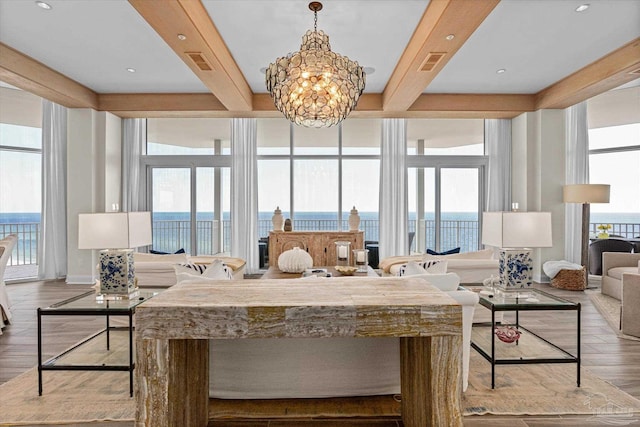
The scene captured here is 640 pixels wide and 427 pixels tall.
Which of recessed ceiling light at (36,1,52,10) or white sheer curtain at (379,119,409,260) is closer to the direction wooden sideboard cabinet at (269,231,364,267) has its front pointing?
the recessed ceiling light

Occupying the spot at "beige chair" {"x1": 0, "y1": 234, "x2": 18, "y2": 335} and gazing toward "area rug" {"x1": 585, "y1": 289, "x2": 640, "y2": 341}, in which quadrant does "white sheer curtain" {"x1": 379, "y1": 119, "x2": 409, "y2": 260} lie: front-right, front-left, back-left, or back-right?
front-left

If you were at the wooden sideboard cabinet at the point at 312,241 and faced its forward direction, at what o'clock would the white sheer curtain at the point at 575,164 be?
The white sheer curtain is roughly at 9 o'clock from the wooden sideboard cabinet.

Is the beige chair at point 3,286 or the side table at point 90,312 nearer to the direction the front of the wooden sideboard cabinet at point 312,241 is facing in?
the side table

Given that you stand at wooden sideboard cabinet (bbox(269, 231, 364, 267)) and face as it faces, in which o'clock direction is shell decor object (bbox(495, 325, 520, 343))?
The shell decor object is roughly at 11 o'clock from the wooden sideboard cabinet.

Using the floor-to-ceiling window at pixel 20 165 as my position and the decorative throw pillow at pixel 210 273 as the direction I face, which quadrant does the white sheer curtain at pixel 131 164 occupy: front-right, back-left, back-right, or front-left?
front-left

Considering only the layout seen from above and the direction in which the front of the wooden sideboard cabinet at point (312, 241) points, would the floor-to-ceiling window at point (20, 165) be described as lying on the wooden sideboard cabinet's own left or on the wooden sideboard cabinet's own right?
on the wooden sideboard cabinet's own right

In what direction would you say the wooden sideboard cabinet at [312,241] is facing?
toward the camera

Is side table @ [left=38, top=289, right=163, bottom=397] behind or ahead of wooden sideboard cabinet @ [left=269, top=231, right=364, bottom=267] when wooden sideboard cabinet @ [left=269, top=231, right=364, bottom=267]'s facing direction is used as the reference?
ahead

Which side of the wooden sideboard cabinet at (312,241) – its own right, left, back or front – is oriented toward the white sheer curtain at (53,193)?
right

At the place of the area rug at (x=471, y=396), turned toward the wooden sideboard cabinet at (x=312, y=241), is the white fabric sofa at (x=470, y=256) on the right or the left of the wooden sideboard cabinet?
right

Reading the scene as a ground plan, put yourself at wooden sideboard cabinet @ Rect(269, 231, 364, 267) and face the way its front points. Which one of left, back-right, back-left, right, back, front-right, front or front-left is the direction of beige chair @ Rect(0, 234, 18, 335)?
front-right

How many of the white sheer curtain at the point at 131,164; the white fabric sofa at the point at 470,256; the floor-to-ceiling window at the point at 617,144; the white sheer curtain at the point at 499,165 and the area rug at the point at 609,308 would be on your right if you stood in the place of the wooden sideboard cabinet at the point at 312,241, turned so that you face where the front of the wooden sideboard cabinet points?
1

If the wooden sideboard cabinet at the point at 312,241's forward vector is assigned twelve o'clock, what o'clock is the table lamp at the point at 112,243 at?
The table lamp is roughly at 1 o'clock from the wooden sideboard cabinet.

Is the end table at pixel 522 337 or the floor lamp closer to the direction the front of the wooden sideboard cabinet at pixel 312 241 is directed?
the end table

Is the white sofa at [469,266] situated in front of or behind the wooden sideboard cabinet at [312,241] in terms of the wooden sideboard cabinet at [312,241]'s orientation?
in front

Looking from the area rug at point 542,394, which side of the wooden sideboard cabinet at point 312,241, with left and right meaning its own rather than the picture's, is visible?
front

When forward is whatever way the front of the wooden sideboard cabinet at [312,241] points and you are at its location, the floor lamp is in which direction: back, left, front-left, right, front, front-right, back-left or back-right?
left

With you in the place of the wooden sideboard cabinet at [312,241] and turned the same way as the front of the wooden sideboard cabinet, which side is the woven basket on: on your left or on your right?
on your left

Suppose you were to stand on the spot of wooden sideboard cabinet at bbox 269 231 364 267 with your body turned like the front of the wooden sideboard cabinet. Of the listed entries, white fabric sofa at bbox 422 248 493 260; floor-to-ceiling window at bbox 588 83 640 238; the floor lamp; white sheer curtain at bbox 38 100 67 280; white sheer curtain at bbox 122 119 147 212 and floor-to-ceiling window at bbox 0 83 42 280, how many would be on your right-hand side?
3
